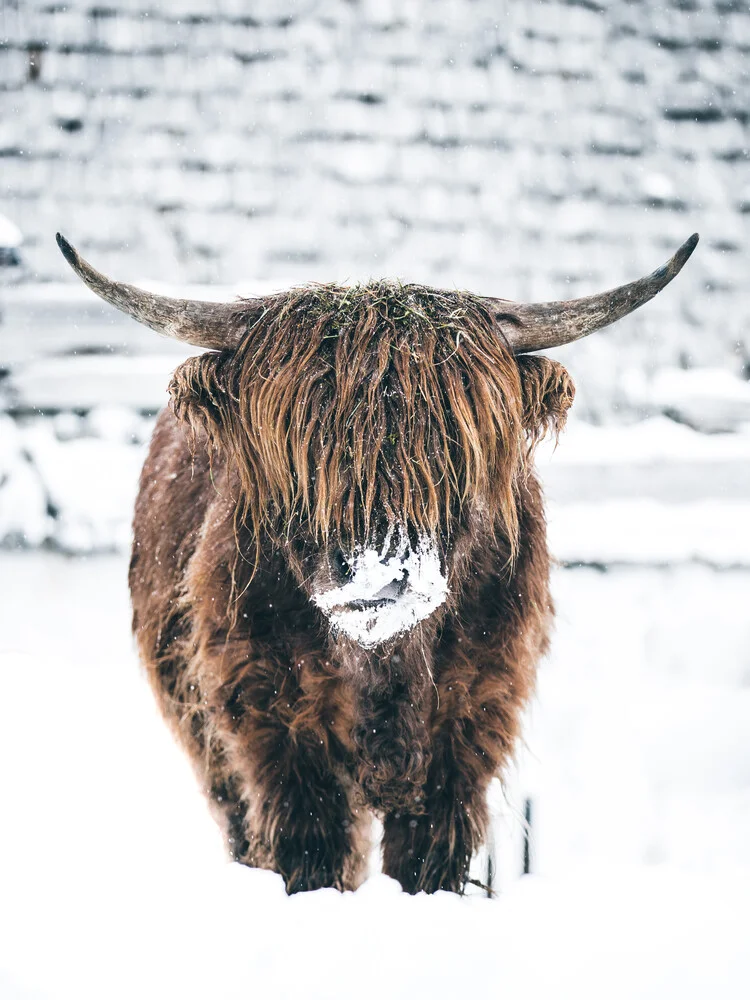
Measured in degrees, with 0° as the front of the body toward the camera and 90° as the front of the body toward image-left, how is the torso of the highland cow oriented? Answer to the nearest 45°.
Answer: approximately 0°
